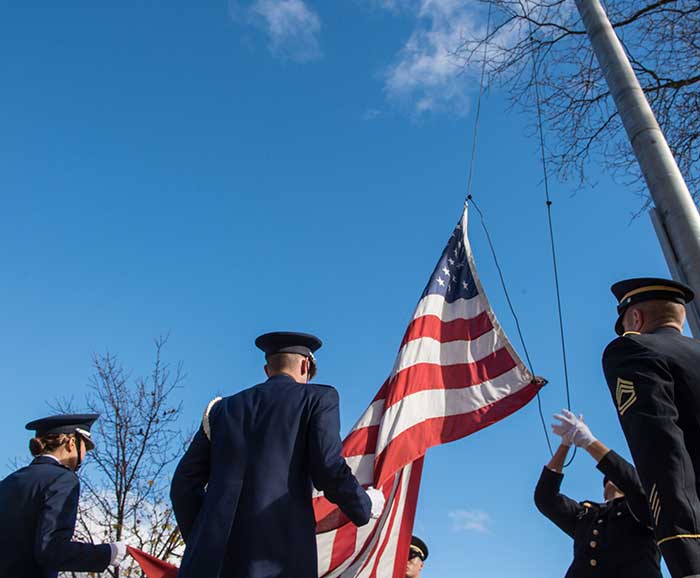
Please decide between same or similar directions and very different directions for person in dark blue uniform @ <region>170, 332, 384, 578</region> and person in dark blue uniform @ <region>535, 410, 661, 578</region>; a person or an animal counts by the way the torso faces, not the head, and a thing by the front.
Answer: very different directions

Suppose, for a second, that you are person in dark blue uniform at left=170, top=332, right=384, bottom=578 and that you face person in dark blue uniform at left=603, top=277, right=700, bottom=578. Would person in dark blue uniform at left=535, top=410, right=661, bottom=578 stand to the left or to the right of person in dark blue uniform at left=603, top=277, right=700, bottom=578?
left

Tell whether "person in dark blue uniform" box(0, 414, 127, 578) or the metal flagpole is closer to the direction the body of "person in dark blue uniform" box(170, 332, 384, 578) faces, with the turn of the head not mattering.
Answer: the metal flagpole

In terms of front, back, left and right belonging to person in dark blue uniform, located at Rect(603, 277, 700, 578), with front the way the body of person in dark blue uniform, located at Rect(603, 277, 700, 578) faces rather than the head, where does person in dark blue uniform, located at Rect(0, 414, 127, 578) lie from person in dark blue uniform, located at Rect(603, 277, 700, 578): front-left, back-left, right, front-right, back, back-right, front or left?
front-left

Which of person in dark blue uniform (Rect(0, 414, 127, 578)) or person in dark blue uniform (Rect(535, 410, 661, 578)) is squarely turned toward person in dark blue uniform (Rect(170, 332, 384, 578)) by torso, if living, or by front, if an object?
person in dark blue uniform (Rect(535, 410, 661, 578))

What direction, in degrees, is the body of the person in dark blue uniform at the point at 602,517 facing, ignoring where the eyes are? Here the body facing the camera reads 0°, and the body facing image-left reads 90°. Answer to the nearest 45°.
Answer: approximately 45°

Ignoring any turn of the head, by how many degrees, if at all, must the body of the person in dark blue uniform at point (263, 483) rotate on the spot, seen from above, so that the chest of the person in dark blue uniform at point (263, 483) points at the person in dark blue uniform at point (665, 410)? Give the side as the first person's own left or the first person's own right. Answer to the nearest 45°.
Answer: approximately 90° to the first person's own right

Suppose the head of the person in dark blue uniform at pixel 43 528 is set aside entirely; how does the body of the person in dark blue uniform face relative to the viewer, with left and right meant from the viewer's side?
facing away from the viewer and to the right of the viewer

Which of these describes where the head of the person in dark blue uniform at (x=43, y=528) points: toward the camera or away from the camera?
away from the camera

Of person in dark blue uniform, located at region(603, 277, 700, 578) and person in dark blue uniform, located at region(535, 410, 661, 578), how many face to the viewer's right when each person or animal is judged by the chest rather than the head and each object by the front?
0

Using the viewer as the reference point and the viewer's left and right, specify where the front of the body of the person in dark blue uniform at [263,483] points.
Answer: facing away from the viewer and to the right of the viewer

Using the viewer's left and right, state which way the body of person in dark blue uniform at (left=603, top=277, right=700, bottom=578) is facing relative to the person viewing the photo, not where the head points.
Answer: facing away from the viewer and to the left of the viewer
